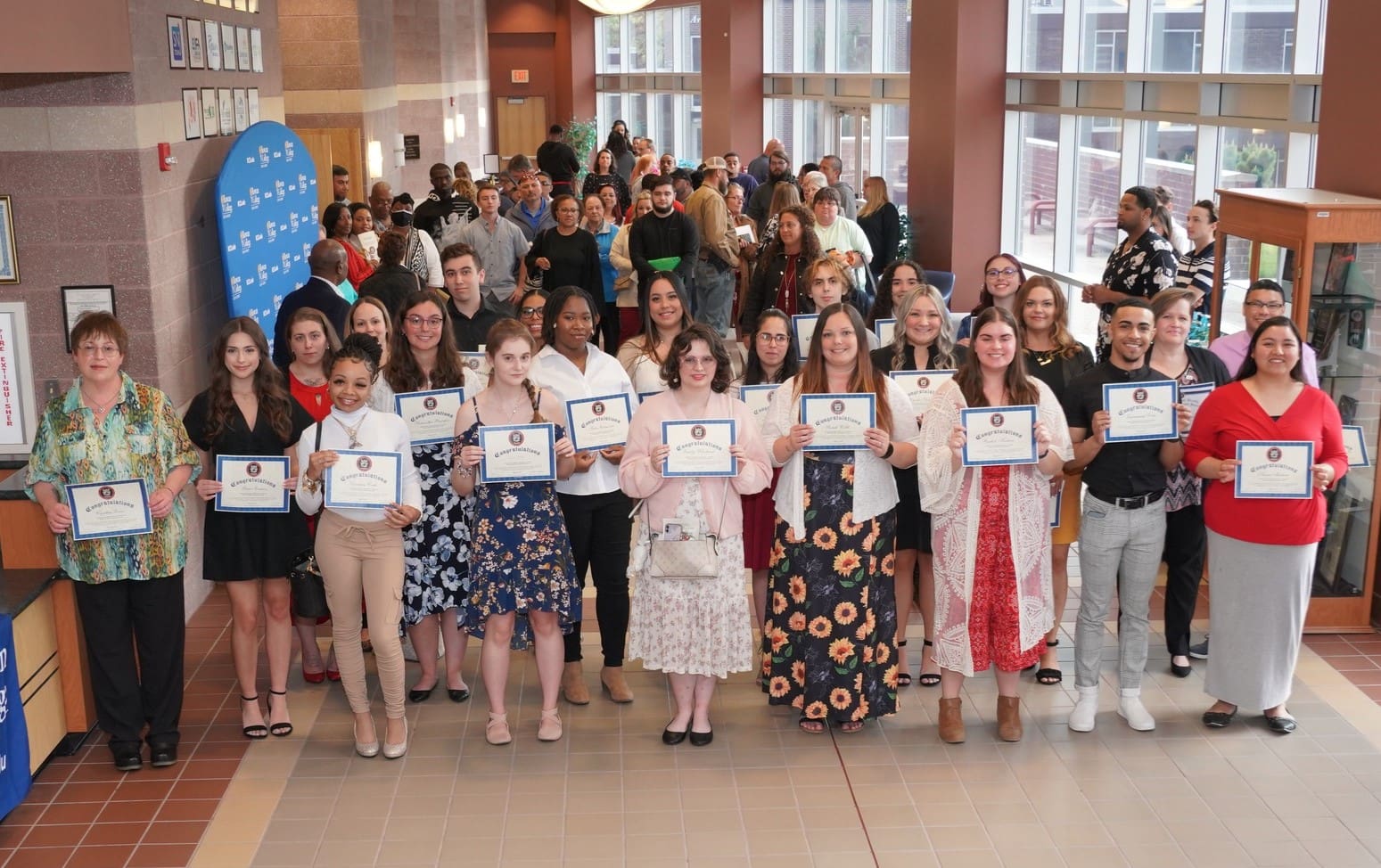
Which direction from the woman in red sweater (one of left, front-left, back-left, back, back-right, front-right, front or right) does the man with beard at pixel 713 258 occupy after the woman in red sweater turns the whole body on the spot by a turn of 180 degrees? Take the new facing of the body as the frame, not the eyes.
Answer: front-left

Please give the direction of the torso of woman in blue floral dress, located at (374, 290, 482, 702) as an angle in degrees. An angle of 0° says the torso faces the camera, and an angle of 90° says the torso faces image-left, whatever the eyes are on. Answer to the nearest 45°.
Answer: approximately 0°

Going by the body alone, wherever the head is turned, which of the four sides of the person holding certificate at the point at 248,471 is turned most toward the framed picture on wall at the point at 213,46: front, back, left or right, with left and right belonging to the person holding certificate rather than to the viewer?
back

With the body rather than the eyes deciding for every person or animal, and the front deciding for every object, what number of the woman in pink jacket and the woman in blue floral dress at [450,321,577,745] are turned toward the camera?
2

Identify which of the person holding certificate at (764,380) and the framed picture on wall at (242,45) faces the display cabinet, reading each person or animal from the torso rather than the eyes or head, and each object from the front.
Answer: the framed picture on wall

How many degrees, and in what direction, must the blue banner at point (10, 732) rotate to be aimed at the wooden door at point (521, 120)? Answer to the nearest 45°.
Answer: approximately 90° to its left

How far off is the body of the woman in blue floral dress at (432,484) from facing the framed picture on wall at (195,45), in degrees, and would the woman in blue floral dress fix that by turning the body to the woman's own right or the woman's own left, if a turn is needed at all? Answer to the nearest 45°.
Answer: approximately 135° to the woman's own right

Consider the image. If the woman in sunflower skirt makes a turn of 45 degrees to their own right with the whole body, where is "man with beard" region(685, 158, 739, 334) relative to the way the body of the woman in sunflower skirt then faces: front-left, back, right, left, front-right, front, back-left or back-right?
back-right
